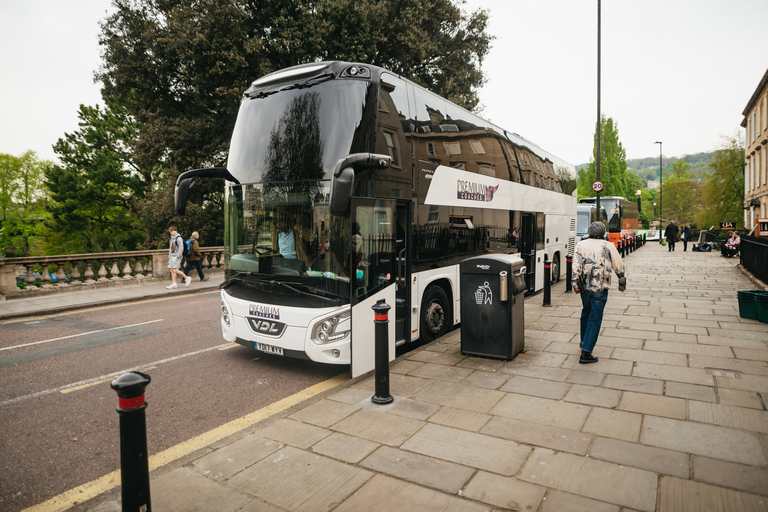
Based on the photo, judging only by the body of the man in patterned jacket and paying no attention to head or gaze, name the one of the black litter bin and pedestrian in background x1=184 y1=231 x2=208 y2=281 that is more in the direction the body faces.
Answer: the pedestrian in background

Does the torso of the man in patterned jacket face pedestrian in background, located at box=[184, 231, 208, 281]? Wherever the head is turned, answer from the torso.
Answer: no

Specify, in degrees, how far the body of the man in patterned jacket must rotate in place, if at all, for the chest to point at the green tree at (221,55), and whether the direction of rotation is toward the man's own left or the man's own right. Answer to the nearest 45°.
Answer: approximately 45° to the man's own left

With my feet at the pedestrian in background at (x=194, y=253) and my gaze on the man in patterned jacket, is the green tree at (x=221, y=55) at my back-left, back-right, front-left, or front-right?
back-left

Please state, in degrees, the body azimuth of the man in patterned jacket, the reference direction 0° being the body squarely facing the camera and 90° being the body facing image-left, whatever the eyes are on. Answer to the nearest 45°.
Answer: approximately 180°

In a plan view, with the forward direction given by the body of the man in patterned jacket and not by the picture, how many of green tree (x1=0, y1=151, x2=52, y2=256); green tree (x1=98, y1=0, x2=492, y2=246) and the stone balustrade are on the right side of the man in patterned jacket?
0

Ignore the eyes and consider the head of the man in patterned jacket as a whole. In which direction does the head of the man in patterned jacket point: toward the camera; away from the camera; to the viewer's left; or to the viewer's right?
away from the camera

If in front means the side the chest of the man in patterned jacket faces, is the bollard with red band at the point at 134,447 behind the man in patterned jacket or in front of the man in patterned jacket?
behind

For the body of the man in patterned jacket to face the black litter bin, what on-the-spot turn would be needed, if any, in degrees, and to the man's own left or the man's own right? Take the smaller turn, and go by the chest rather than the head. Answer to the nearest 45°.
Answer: approximately 90° to the man's own left

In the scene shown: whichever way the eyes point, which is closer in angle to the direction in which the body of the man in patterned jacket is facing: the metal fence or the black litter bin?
the metal fence

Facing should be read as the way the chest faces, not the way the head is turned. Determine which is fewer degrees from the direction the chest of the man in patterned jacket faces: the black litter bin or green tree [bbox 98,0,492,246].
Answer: the green tree
